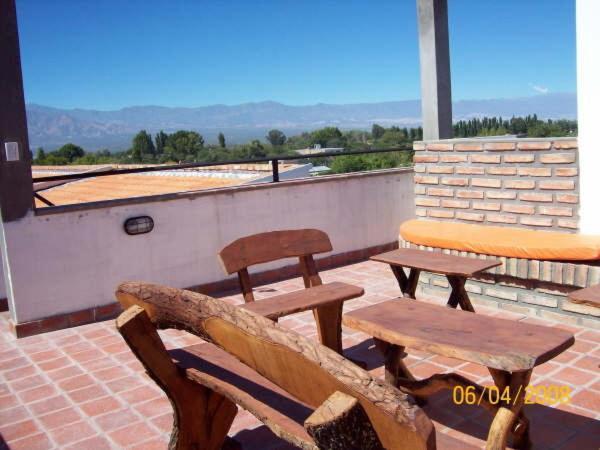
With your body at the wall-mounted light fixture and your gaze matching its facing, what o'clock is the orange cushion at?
The orange cushion is roughly at 10 o'clock from the wall-mounted light fixture.

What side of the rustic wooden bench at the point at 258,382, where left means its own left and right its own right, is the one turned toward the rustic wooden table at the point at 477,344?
front

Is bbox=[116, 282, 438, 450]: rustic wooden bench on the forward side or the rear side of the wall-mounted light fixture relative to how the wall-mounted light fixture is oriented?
on the forward side

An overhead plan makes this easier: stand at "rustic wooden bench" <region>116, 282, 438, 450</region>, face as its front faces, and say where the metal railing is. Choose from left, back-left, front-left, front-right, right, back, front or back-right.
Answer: front-left

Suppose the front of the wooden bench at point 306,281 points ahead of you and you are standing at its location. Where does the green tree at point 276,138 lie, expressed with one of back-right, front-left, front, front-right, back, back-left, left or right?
back-left

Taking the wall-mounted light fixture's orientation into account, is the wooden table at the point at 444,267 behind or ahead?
ahead

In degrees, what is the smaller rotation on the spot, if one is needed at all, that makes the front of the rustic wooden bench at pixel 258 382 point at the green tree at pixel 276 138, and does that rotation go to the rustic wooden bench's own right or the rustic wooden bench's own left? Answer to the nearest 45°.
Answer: approximately 45° to the rustic wooden bench's own left

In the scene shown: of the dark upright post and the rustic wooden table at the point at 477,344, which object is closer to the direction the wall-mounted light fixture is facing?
the rustic wooden table

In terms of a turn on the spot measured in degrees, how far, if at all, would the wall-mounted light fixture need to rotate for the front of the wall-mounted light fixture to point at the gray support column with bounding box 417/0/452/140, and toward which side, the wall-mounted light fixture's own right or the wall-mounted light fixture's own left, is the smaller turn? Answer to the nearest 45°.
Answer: approximately 90° to the wall-mounted light fixture's own left

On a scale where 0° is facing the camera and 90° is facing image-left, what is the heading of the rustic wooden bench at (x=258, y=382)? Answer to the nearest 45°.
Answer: approximately 225°

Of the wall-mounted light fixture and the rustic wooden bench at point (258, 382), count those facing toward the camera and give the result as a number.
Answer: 1

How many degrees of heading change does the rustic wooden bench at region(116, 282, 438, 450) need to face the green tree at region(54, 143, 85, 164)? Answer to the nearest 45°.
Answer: approximately 45° to its left

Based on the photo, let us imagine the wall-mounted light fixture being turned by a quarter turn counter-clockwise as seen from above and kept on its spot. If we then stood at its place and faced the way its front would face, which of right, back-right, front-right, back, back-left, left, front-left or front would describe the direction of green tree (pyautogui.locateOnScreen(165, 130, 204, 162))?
left
